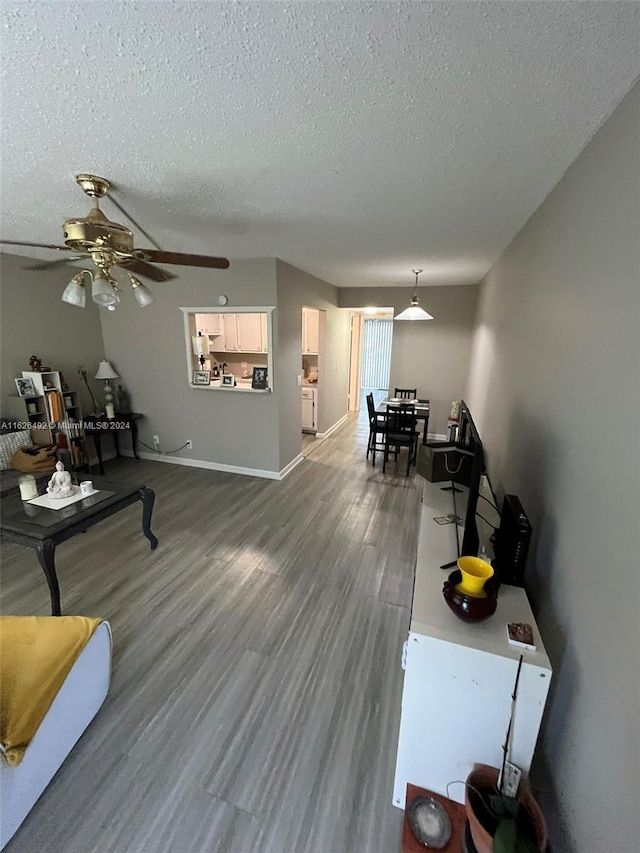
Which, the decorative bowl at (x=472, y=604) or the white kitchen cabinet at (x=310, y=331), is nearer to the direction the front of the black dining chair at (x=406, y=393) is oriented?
the decorative bowl

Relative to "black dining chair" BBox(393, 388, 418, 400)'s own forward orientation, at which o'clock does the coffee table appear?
The coffee table is roughly at 1 o'clock from the black dining chair.

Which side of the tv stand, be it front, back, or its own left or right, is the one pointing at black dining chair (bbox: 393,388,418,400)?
right

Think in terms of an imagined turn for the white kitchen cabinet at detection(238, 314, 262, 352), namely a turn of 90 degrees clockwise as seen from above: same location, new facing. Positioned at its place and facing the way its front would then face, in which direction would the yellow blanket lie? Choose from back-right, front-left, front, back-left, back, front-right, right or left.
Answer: left

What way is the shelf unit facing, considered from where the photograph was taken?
facing the viewer and to the right of the viewer

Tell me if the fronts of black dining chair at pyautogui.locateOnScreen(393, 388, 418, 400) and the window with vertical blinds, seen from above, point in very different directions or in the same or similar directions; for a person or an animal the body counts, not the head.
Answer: same or similar directions

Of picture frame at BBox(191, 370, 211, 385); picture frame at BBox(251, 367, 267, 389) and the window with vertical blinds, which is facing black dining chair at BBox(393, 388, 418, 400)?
the window with vertical blinds

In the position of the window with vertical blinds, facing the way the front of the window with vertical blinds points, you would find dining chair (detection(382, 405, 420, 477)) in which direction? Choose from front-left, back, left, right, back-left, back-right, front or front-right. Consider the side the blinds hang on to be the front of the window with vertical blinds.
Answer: front

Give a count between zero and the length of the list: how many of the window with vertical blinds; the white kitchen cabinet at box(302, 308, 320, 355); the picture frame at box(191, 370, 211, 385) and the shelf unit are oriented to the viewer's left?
0

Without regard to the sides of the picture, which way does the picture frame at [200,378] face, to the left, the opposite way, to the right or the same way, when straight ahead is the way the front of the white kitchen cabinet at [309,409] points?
the same way

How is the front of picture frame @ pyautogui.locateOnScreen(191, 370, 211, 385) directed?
toward the camera

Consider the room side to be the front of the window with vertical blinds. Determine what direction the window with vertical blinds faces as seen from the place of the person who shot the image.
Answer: facing the viewer

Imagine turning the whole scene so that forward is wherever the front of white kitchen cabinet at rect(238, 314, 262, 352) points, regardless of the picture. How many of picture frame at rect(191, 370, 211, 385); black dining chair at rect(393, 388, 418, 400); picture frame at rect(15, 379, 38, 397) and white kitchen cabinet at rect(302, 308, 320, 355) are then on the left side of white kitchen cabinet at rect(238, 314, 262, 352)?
2

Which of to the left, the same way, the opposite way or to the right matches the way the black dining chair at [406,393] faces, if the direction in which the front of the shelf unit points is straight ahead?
to the right

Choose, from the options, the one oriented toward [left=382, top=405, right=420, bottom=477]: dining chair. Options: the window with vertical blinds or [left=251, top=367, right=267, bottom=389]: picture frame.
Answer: the window with vertical blinds

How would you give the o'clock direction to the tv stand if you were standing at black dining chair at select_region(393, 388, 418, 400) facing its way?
The tv stand is roughly at 12 o'clock from the black dining chair.

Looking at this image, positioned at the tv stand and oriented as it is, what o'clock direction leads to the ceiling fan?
The ceiling fan is roughly at 12 o'clock from the tv stand.

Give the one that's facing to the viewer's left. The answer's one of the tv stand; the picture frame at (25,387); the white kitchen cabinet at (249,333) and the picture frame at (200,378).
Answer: the tv stand

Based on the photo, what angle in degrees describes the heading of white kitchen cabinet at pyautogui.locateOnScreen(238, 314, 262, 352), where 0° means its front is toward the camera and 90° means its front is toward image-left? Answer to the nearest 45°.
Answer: approximately 0°

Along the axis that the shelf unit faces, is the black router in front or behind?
in front

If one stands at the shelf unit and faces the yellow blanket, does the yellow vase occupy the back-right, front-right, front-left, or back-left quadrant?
front-left
